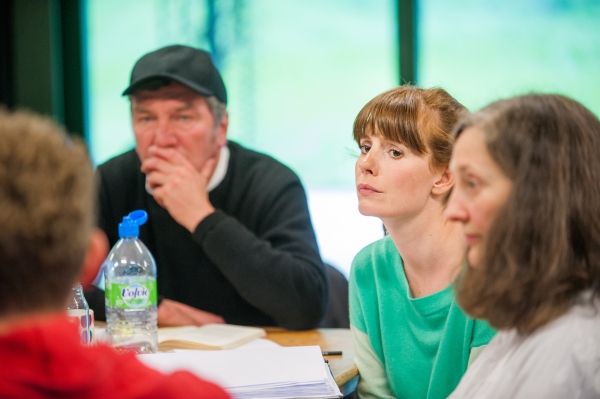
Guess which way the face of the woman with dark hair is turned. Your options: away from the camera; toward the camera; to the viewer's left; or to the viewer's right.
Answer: to the viewer's left

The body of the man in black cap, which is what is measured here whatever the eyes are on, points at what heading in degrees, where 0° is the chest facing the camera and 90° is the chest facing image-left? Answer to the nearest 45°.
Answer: approximately 45°

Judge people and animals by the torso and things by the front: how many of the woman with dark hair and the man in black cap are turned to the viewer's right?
0

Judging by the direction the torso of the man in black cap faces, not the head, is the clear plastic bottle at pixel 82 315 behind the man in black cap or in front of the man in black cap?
in front

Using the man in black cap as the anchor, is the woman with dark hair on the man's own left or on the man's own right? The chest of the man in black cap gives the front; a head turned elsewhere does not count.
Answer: on the man's own left

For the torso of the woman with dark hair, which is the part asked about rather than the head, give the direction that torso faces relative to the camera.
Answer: to the viewer's left

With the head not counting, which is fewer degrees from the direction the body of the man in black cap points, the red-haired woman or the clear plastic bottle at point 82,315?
the clear plastic bottle

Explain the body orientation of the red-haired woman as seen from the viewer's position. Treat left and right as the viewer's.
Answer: facing the viewer and to the left of the viewer
